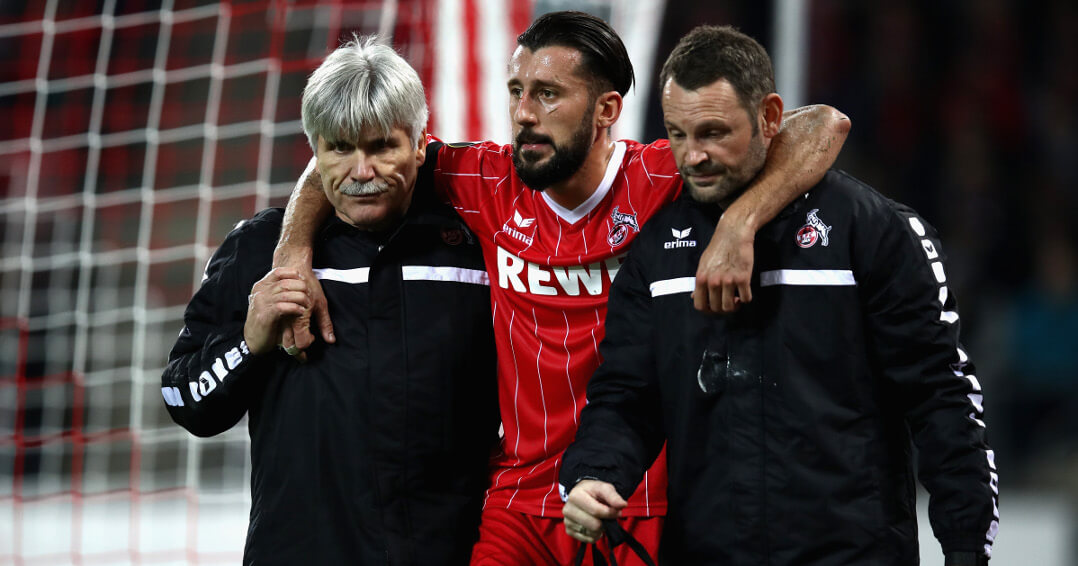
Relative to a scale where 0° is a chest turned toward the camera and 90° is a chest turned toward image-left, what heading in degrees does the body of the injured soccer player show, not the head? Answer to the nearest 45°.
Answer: approximately 0°

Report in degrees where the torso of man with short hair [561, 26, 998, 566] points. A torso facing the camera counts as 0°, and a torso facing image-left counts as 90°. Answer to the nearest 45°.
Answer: approximately 45°

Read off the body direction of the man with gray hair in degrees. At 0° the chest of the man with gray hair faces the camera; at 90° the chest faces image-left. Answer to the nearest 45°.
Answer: approximately 0°

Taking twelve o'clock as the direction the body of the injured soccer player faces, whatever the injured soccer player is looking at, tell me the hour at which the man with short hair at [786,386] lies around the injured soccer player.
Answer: The man with short hair is roughly at 10 o'clock from the injured soccer player.

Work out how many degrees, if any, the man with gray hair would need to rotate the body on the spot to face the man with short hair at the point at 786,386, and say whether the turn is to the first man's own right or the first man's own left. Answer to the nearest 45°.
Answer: approximately 45° to the first man's own left

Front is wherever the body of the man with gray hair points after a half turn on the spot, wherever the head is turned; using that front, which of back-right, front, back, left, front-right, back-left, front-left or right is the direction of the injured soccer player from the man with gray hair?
right

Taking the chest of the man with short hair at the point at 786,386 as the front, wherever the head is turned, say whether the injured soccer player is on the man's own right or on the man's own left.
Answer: on the man's own right
